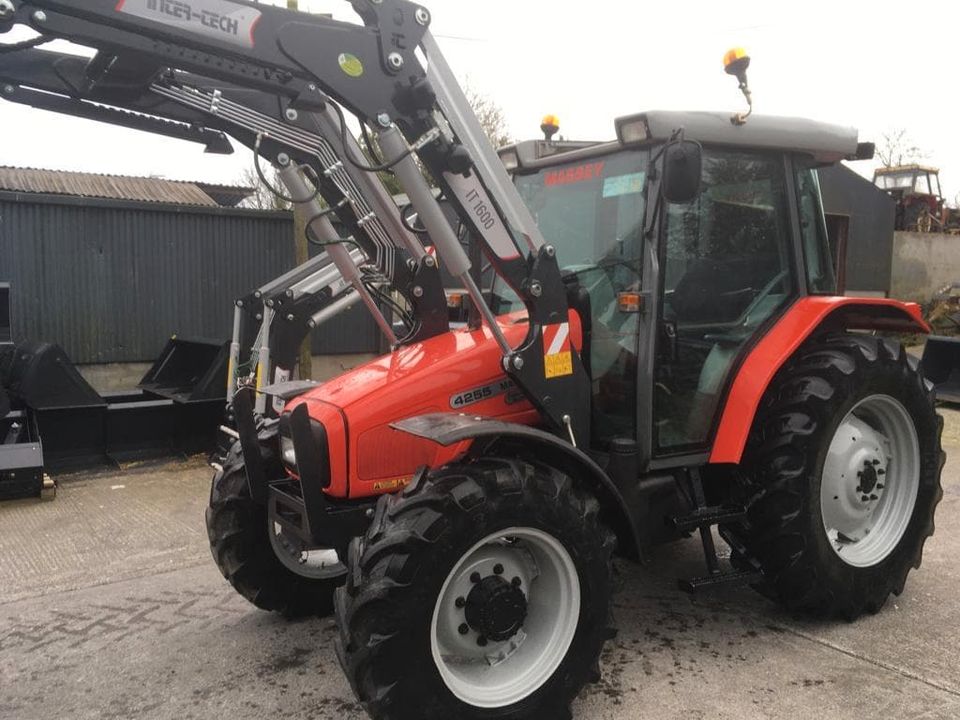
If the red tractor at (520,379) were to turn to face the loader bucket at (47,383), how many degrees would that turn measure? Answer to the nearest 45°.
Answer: approximately 90° to its right

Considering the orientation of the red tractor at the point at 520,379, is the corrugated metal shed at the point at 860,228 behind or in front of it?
behind

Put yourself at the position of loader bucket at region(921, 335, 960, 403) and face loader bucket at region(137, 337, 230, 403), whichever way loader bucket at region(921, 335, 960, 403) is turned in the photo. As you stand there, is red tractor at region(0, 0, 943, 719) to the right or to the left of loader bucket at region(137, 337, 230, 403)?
left

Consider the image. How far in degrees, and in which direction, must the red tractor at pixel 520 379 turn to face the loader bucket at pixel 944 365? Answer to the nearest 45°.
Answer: approximately 180°

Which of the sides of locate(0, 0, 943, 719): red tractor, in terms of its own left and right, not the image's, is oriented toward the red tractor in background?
back

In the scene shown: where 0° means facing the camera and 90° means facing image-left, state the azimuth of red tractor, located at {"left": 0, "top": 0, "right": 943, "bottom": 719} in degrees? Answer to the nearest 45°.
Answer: approximately 45°

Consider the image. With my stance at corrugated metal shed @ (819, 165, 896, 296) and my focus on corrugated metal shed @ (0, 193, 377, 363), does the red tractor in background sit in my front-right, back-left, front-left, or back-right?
back-right
